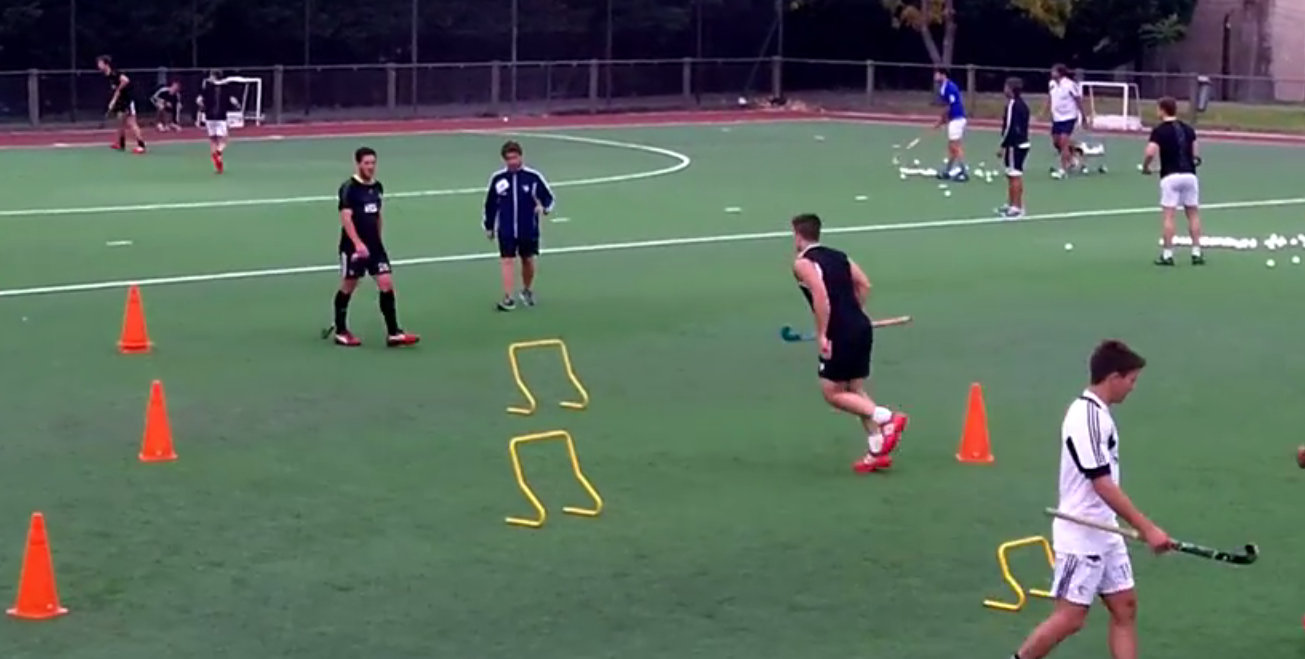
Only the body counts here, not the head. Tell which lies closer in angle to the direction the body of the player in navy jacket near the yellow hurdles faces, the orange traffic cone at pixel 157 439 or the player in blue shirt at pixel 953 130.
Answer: the orange traffic cone

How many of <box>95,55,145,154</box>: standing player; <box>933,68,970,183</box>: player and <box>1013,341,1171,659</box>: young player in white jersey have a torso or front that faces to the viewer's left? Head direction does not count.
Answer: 2

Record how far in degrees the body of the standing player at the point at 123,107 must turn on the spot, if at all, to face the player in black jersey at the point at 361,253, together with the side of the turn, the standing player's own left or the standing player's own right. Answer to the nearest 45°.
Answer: approximately 90° to the standing player's own left

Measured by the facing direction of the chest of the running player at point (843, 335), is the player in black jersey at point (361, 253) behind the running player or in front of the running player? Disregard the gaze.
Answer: in front

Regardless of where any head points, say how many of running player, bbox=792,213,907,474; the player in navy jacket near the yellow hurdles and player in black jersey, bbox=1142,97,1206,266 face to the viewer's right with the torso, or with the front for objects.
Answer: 0

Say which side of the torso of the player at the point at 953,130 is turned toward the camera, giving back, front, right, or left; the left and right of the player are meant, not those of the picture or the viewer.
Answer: left

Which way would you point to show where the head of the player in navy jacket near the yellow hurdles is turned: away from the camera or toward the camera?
toward the camera

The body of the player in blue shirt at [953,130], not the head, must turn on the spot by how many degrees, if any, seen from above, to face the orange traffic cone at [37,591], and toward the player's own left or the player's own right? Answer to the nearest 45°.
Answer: approximately 90° to the player's own left

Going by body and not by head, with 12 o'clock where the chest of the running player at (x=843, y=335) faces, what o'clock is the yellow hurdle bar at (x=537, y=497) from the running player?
The yellow hurdle bar is roughly at 9 o'clock from the running player.

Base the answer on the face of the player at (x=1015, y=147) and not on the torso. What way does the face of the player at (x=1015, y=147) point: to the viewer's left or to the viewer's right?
to the viewer's left

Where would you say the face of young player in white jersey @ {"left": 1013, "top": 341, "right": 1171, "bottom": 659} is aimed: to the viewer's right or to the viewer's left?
to the viewer's right

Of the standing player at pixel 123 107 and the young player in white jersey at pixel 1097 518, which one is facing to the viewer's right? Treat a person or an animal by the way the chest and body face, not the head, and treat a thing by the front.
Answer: the young player in white jersey

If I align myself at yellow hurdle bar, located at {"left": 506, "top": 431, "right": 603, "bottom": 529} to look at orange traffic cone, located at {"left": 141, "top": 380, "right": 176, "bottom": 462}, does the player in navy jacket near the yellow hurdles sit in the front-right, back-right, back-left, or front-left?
front-right
